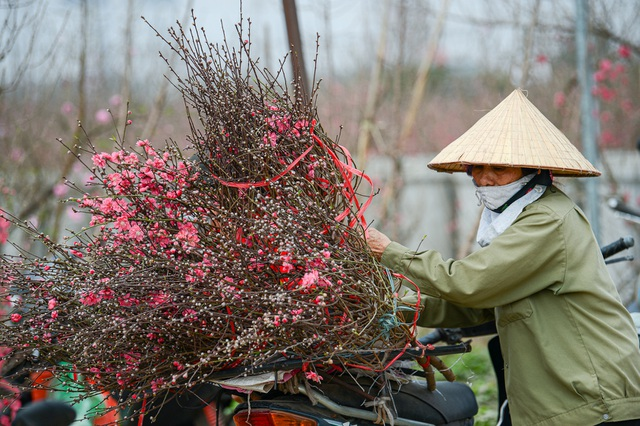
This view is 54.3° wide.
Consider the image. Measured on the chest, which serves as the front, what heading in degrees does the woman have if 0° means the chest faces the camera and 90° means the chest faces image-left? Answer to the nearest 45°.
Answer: approximately 90°

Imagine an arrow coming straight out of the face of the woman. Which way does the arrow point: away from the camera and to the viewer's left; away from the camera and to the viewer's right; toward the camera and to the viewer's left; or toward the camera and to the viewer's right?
toward the camera and to the viewer's left

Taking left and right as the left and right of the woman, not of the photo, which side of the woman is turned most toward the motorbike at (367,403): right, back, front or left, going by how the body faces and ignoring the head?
front
